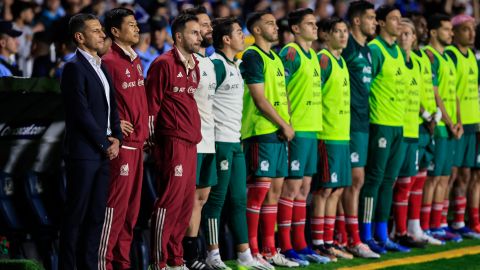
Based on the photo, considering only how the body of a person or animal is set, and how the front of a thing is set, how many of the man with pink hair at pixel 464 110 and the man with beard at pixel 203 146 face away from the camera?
0

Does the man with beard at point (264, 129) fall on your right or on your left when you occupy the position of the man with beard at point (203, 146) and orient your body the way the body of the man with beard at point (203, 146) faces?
on your left

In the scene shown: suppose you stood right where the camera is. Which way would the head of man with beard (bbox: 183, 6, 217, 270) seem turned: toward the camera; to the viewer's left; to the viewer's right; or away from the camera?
to the viewer's right

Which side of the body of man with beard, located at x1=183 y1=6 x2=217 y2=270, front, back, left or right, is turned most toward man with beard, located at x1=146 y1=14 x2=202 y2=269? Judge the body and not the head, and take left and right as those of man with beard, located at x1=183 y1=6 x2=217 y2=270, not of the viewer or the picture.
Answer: right

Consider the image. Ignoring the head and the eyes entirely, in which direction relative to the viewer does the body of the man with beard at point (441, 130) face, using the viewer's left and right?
facing the viewer and to the right of the viewer

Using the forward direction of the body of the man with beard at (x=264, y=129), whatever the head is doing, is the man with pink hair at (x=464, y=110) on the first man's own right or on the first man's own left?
on the first man's own left

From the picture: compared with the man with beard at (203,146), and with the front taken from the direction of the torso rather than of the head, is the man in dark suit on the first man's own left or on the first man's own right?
on the first man's own right
